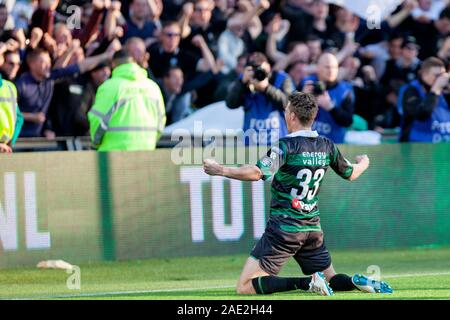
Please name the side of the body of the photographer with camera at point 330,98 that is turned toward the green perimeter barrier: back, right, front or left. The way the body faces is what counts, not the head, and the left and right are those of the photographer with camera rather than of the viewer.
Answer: front

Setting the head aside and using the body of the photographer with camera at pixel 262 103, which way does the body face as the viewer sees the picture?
toward the camera

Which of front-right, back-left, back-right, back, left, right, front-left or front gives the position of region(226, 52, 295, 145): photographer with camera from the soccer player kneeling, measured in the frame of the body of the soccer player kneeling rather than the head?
front-right

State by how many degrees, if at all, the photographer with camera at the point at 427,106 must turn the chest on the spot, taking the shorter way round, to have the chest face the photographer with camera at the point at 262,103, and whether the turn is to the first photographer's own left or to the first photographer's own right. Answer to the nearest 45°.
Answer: approximately 90° to the first photographer's own right

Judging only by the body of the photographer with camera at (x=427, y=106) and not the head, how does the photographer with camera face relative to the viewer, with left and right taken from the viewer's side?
facing the viewer and to the right of the viewer

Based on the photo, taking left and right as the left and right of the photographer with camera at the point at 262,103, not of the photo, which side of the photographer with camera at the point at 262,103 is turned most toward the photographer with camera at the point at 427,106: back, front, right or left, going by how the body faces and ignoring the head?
left

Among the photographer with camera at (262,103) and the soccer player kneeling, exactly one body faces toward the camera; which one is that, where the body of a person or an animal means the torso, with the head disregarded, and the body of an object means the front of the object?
the photographer with camera

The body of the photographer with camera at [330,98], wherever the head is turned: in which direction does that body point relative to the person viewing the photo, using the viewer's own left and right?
facing the viewer and to the left of the viewer

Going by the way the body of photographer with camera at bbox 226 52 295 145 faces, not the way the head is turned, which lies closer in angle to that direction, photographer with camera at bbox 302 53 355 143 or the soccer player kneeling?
the soccer player kneeling

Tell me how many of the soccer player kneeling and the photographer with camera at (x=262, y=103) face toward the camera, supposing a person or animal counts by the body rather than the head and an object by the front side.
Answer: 1

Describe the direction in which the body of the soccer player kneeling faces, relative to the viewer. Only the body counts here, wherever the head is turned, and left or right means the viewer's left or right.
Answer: facing away from the viewer and to the left of the viewer

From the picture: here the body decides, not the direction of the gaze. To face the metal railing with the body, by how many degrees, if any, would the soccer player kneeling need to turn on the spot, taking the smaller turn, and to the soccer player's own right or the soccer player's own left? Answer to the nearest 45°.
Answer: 0° — they already face it
